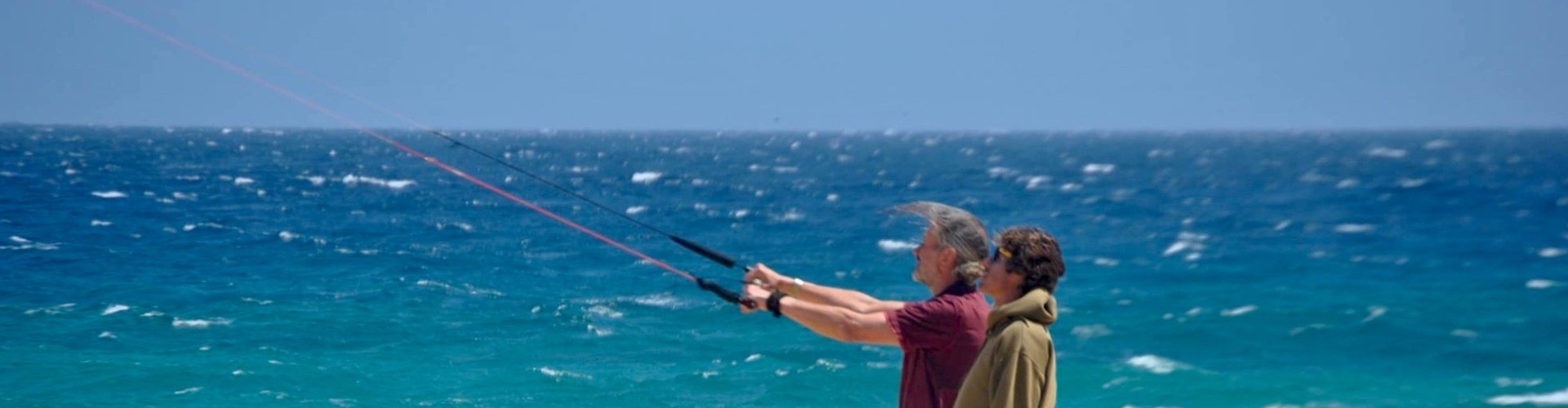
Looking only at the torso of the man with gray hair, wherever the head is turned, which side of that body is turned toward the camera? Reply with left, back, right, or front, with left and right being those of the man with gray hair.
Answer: left

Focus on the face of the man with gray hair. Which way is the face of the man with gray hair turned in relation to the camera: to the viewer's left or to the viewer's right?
to the viewer's left

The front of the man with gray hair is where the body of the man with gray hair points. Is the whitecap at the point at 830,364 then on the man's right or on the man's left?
on the man's right

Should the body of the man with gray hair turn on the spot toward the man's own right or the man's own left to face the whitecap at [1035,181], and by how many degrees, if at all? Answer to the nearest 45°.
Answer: approximately 90° to the man's own right

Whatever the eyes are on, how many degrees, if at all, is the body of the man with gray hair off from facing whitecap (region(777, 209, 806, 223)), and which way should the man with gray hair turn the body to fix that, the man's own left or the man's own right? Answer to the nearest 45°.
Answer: approximately 90° to the man's own right

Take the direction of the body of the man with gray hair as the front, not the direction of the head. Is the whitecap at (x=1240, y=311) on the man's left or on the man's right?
on the man's right
